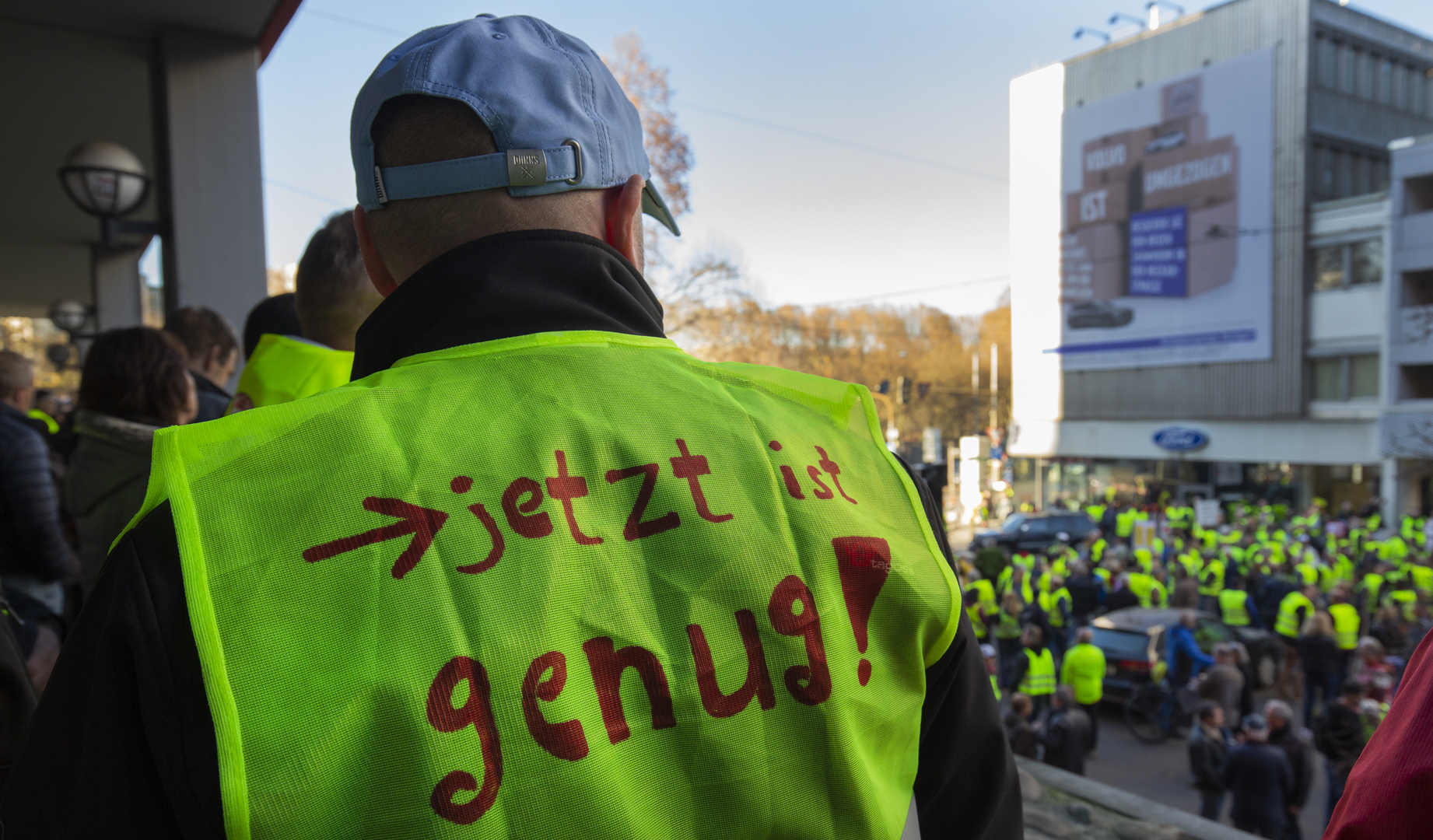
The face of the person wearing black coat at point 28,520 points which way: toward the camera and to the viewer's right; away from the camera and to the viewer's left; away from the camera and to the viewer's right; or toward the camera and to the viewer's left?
away from the camera and to the viewer's right

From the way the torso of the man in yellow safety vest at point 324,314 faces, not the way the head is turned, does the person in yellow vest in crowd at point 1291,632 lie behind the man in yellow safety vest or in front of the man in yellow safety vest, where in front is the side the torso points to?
in front

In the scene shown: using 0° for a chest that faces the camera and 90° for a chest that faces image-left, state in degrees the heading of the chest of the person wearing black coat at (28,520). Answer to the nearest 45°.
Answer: approximately 225°

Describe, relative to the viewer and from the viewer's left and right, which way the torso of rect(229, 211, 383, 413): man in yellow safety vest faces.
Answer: facing away from the viewer and to the right of the viewer

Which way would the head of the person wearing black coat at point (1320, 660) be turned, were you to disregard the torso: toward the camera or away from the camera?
away from the camera

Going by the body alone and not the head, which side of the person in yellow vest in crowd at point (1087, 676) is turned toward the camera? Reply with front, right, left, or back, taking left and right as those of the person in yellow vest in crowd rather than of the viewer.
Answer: back

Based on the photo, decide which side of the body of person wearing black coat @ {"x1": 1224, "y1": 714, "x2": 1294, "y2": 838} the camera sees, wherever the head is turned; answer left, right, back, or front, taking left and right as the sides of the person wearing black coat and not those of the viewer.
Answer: back

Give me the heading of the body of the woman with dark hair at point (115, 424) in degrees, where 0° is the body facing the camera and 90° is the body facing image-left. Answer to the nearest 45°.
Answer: approximately 225°

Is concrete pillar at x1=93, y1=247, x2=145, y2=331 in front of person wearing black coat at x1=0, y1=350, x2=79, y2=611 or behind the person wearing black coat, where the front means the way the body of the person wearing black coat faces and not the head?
in front

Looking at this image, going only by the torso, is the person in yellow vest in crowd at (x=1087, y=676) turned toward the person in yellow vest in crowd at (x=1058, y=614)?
yes

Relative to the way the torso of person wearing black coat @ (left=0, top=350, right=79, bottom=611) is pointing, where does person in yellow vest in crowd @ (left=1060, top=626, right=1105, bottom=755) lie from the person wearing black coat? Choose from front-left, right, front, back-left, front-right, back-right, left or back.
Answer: front-right

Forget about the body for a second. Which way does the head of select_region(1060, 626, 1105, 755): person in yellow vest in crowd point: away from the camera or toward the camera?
away from the camera

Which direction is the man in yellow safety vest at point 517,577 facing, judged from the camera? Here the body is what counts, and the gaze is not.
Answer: away from the camera
